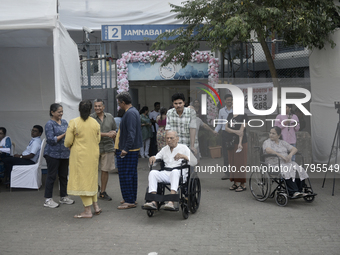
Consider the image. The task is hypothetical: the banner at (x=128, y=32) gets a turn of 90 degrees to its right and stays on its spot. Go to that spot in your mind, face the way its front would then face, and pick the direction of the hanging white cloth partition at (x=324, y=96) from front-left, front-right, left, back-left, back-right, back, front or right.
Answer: back-left

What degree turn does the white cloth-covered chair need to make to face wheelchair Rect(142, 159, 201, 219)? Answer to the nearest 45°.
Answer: approximately 135° to its left

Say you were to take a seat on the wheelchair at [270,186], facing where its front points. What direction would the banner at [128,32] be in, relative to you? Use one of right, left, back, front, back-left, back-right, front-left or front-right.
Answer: back

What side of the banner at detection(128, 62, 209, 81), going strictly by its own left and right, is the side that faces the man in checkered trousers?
front

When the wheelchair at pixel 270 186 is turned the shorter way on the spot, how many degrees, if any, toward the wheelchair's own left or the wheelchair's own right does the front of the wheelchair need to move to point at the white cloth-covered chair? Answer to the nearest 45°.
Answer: approximately 135° to the wheelchair's own right
